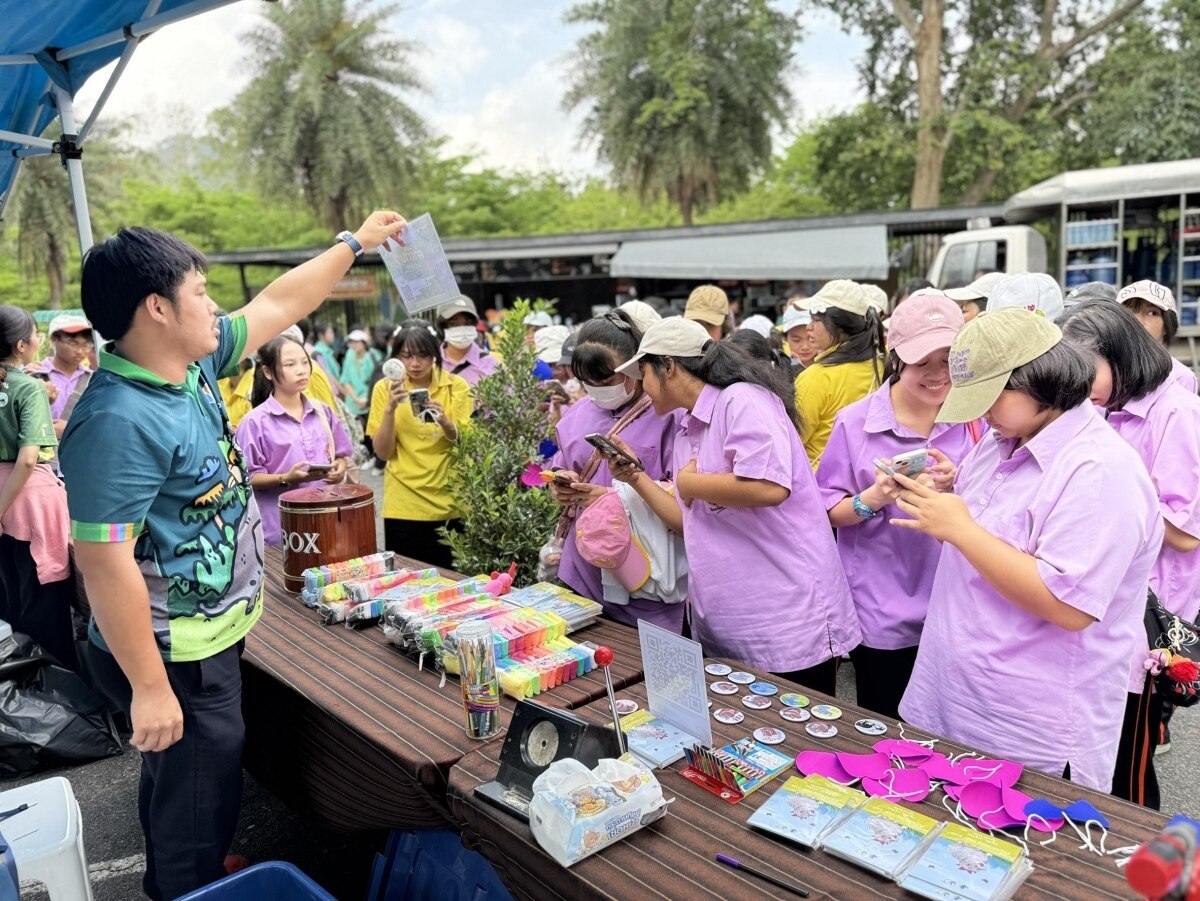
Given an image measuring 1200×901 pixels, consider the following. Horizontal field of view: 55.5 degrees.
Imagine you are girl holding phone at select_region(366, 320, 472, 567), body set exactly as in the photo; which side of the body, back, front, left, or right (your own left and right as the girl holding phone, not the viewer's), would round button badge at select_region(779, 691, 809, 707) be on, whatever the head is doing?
front

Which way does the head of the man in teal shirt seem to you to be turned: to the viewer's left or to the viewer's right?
to the viewer's right

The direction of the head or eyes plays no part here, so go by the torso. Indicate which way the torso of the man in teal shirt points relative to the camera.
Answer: to the viewer's right

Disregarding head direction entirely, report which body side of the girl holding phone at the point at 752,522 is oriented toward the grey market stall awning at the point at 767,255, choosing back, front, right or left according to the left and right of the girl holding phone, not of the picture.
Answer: right

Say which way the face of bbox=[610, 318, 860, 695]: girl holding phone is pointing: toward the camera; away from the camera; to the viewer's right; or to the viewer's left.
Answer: to the viewer's left

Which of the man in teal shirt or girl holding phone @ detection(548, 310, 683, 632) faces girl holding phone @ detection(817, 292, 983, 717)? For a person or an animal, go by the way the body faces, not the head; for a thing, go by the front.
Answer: the man in teal shirt

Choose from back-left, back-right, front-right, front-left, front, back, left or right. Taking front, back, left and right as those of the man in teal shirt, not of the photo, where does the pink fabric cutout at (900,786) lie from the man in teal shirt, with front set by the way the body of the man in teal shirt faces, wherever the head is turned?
front-right

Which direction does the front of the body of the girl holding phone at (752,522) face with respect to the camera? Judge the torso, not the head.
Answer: to the viewer's left

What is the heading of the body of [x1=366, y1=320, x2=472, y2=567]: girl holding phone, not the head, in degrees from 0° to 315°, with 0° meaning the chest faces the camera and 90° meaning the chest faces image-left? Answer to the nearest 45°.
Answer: approximately 0°
